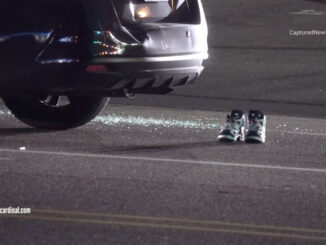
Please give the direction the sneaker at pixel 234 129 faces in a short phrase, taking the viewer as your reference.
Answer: facing the viewer and to the left of the viewer

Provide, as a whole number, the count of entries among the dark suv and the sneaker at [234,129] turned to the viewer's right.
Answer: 0

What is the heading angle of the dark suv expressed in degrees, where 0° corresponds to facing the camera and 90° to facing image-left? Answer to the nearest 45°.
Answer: approximately 135°

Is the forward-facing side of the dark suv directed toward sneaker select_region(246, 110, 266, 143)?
no
